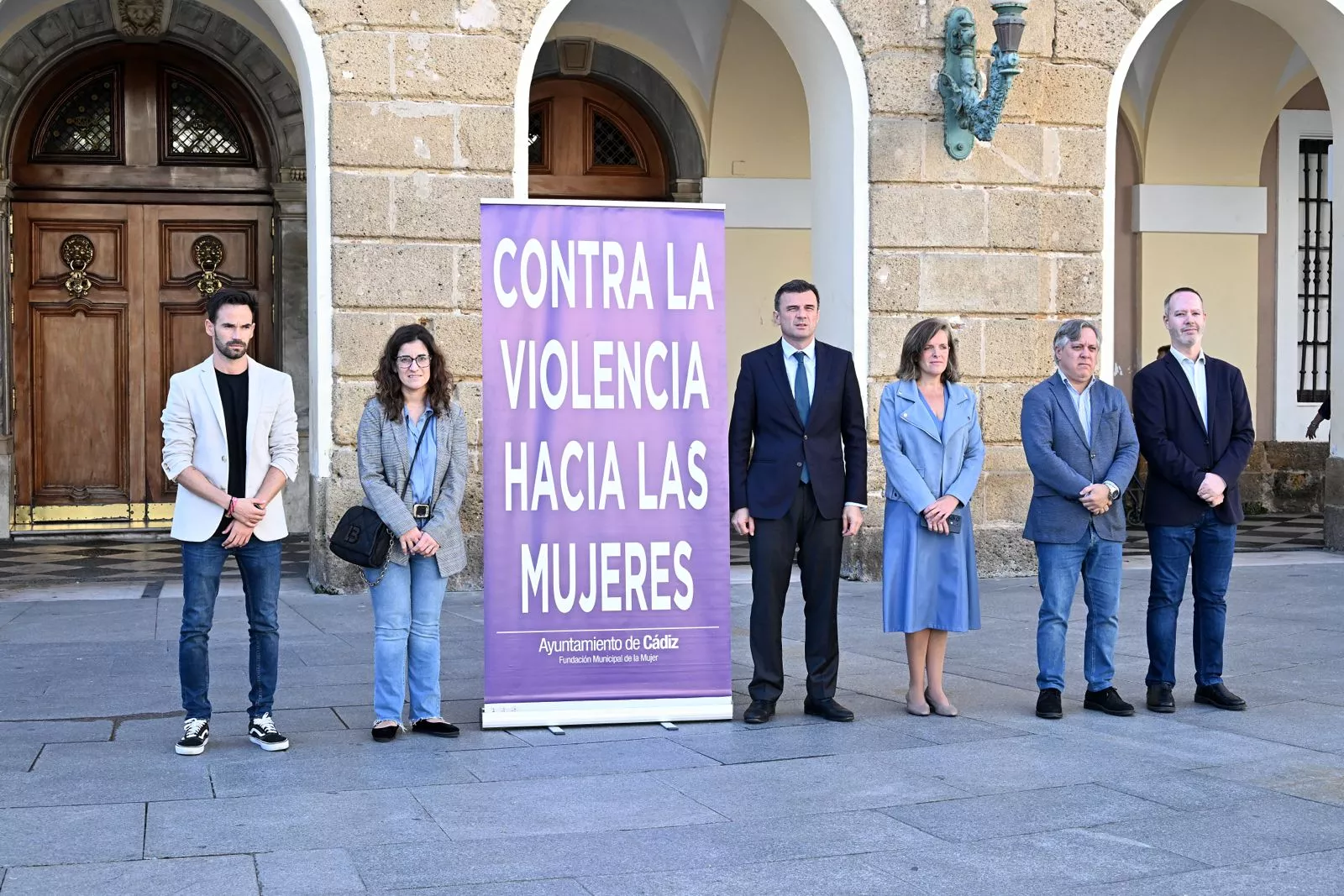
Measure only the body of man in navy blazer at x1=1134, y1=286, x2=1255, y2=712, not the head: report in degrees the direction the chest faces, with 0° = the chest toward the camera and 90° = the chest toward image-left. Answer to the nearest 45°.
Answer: approximately 315°

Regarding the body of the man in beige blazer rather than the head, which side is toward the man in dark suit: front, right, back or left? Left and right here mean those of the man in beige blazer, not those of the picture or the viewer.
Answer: left

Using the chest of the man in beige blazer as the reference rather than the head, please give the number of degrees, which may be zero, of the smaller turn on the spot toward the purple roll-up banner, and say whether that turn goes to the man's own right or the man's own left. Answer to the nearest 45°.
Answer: approximately 90° to the man's own left

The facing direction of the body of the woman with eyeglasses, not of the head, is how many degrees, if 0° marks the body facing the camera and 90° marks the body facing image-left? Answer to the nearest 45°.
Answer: approximately 0°

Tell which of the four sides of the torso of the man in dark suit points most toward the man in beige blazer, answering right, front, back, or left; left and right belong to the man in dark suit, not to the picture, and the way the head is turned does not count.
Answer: right

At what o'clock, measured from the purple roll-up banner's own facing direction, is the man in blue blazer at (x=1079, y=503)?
The man in blue blazer is roughly at 9 o'clock from the purple roll-up banner.

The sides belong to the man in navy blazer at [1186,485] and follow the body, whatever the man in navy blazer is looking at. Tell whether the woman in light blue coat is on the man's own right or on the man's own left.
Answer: on the man's own right

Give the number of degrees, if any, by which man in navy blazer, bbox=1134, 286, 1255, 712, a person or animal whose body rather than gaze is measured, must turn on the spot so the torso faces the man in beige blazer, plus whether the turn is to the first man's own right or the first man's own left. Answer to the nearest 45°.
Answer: approximately 90° to the first man's own right

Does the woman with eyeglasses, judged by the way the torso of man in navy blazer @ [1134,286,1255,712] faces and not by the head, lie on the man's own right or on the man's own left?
on the man's own right
